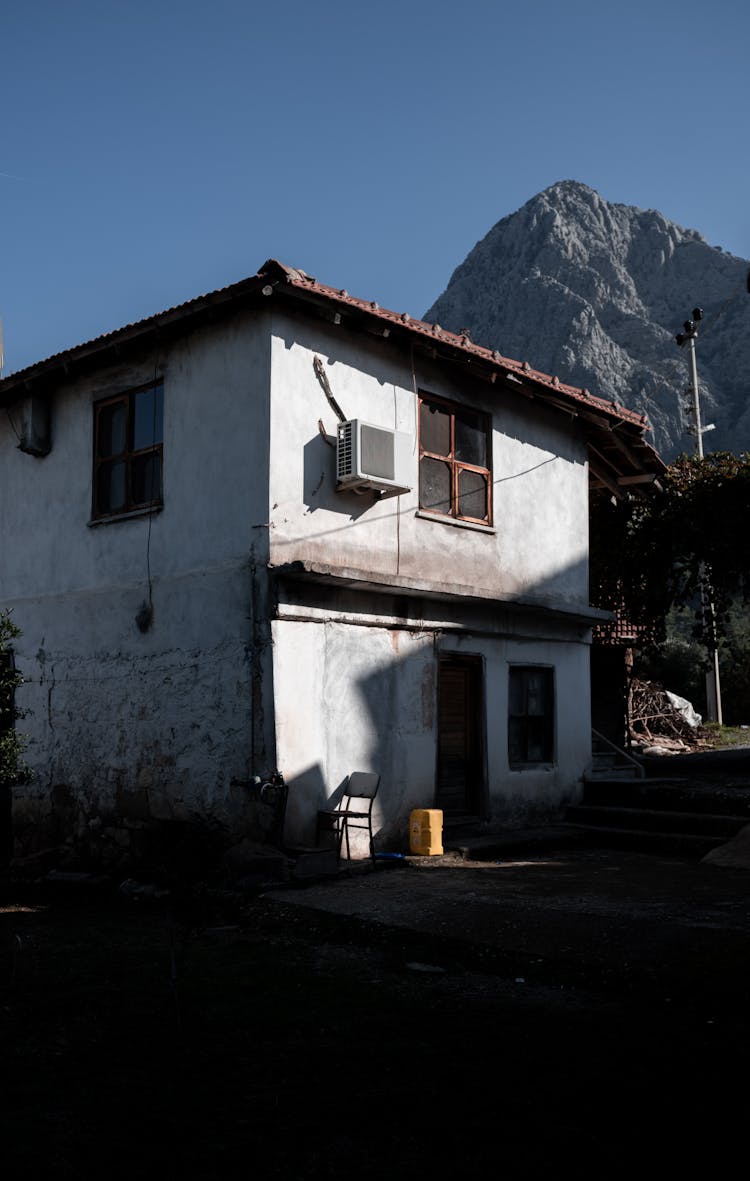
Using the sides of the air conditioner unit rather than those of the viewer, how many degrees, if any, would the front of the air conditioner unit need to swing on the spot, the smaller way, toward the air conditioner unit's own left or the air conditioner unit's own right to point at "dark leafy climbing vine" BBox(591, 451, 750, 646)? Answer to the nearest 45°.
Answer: approximately 90° to the air conditioner unit's own left

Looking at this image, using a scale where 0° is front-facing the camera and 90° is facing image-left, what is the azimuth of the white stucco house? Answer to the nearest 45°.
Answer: approximately 315°
